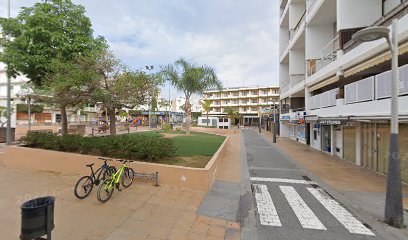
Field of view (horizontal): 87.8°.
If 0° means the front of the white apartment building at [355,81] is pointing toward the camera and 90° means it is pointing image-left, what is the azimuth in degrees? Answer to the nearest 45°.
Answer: approximately 45°

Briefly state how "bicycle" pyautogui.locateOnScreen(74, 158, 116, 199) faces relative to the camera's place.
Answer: facing away from the viewer and to the right of the viewer

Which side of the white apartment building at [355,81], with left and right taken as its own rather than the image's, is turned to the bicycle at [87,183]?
front

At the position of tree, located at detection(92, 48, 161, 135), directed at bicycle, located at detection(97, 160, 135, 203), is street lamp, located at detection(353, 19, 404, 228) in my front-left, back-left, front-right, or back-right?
front-left

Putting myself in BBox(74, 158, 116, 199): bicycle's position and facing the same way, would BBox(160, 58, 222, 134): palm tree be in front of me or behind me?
in front

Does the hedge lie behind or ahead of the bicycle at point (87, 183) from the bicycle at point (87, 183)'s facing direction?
ahead

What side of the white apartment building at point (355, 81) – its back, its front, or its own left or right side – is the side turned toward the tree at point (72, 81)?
front

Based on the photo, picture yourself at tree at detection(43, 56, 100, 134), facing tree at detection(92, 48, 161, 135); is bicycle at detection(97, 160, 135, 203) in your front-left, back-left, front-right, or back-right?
front-right

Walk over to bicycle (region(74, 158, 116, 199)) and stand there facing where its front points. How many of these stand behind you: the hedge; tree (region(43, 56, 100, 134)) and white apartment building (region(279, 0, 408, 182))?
0

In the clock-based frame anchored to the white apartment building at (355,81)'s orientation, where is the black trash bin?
The black trash bin is roughly at 11 o'clock from the white apartment building.

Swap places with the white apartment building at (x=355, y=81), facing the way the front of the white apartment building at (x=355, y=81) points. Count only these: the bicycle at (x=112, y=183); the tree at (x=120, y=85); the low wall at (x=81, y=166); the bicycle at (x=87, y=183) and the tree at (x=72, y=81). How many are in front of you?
5

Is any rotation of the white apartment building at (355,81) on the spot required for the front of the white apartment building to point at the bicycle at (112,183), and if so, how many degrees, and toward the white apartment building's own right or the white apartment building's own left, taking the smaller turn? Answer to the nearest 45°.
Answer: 0° — it already faces it

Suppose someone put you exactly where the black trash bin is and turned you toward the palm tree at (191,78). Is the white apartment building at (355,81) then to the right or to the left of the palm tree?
right

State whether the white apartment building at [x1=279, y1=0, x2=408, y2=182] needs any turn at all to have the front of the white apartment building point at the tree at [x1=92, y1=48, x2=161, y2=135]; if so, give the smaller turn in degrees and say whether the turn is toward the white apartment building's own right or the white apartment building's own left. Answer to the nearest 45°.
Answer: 0° — it already faces it

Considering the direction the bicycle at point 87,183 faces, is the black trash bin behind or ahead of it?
behind

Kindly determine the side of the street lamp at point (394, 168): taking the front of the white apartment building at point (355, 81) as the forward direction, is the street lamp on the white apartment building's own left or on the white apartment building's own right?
on the white apartment building's own left

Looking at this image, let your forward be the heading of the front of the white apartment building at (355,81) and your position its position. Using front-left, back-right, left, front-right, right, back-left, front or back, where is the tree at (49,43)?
front
